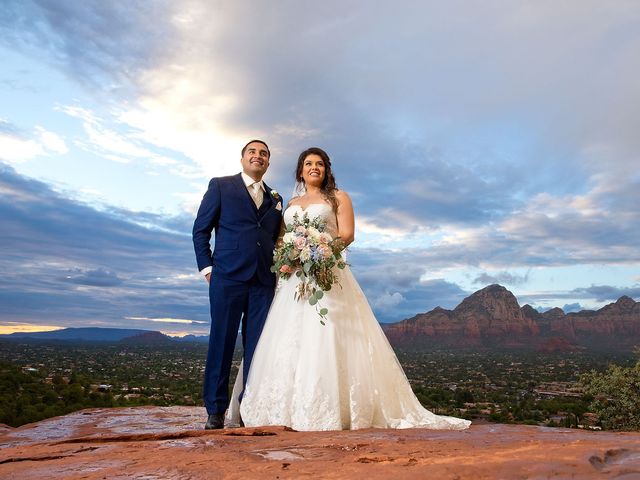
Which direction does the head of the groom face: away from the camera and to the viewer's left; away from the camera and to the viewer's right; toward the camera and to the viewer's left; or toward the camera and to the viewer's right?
toward the camera and to the viewer's right

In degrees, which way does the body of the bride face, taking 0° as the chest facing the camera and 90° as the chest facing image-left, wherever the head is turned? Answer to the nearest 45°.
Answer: approximately 45°

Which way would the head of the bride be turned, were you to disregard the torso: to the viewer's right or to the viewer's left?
to the viewer's right

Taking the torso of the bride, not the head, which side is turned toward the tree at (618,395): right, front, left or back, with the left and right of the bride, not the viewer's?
back

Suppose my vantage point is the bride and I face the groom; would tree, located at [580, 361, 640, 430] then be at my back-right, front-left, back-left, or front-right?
back-right

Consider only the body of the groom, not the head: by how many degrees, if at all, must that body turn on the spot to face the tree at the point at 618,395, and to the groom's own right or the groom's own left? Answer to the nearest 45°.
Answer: approximately 90° to the groom's own left

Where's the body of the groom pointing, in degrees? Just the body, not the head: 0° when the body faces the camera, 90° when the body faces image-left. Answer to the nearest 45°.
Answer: approximately 315°
